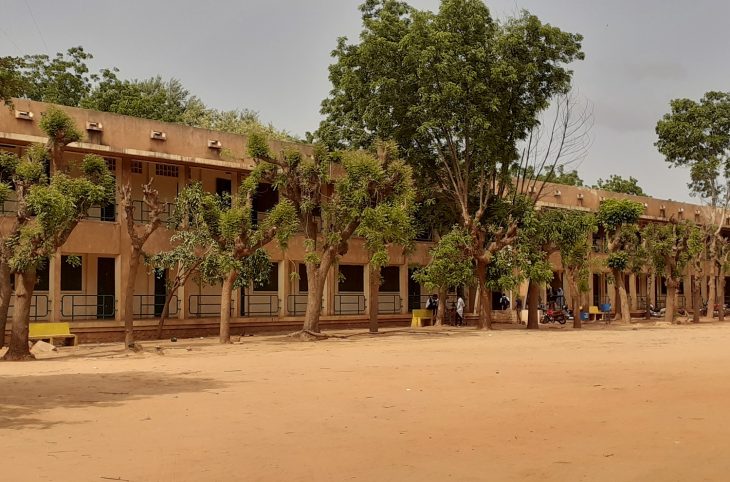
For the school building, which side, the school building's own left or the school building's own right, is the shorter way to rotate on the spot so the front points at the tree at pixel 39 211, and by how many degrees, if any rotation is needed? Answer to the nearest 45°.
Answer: approximately 45° to the school building's own right

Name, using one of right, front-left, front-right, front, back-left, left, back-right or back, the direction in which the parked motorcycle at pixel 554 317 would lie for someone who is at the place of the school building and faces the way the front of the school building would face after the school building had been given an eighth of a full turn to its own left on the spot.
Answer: front-left

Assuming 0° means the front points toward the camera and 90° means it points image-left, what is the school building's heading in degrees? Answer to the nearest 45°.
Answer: approximately 315°

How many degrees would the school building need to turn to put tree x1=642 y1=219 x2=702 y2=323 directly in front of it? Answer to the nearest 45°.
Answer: approximately 90° to its left

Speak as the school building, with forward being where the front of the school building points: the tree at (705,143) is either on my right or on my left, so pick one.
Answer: on my left

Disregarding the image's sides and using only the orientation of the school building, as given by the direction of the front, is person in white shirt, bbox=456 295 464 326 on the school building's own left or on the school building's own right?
on the school building's own left
